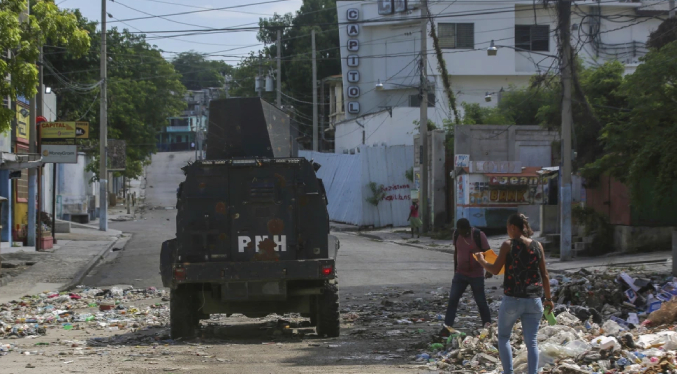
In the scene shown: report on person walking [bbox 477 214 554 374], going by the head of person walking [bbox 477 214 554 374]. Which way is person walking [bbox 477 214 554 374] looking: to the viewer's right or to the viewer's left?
to the viewer's left

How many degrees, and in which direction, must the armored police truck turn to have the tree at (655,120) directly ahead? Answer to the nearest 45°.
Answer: approximately 45° to its right

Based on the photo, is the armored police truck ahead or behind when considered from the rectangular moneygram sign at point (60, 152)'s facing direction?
ahead

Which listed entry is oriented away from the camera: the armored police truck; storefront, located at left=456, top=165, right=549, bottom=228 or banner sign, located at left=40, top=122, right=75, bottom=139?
the armored police truck

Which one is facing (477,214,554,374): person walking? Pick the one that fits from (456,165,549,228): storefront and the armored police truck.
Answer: the storefront

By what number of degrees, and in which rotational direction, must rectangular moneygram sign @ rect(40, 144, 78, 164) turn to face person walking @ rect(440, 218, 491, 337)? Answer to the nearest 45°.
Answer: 0° — it already faces them

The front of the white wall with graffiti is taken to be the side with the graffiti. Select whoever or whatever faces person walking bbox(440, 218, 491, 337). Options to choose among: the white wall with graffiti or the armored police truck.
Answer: the white wall with graffiti

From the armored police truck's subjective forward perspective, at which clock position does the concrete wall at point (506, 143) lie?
The concrete wall is roughly at 1 o'clock from the armored police truck.

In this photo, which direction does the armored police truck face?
away from the camera

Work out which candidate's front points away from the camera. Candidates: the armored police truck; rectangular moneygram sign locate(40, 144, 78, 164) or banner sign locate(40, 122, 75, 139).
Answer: the armored police truck
